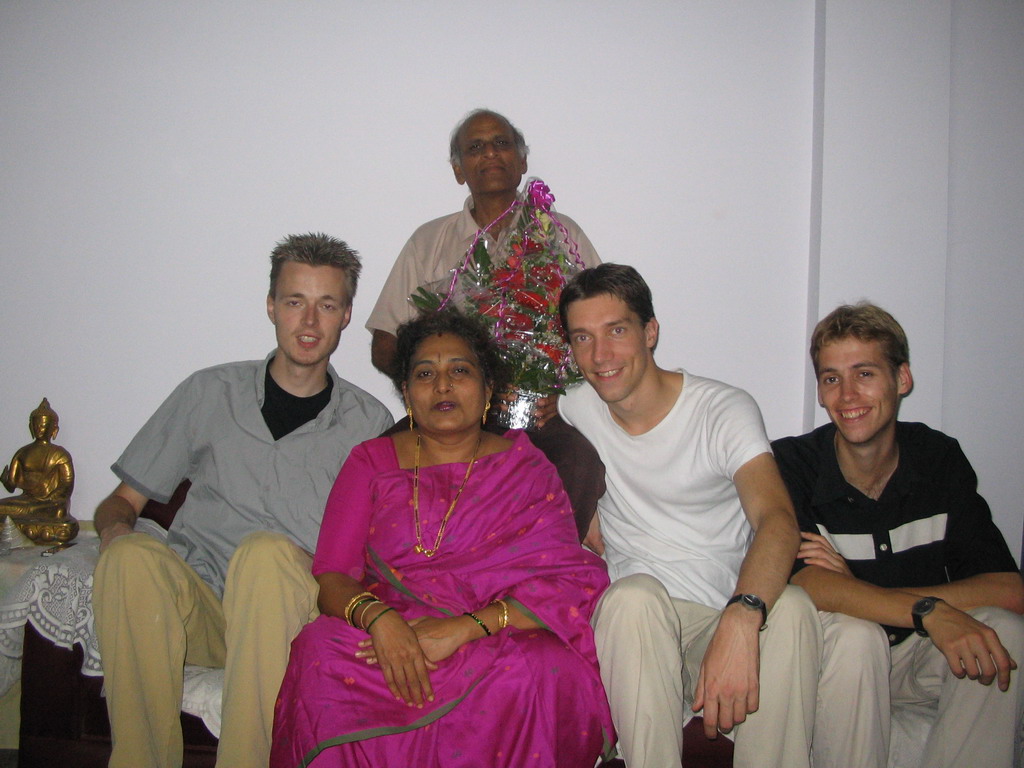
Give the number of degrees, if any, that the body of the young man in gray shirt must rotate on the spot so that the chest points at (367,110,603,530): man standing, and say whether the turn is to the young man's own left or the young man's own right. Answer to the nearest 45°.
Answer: approximately 135° to the young man's own left

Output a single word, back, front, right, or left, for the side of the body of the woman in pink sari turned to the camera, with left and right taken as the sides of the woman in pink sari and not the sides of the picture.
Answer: front

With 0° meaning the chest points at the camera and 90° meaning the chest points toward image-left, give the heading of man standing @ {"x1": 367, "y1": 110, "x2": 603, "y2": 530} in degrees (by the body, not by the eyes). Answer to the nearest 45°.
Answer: approximately 0°

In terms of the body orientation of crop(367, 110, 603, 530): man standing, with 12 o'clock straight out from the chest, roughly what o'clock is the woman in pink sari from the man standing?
The woman in pink sari is roughly at 12 o'clock from the man standing.

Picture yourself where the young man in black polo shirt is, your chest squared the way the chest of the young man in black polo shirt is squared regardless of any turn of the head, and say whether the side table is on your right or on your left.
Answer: on your right

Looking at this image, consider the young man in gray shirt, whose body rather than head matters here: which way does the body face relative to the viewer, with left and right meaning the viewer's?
facing the viewer
